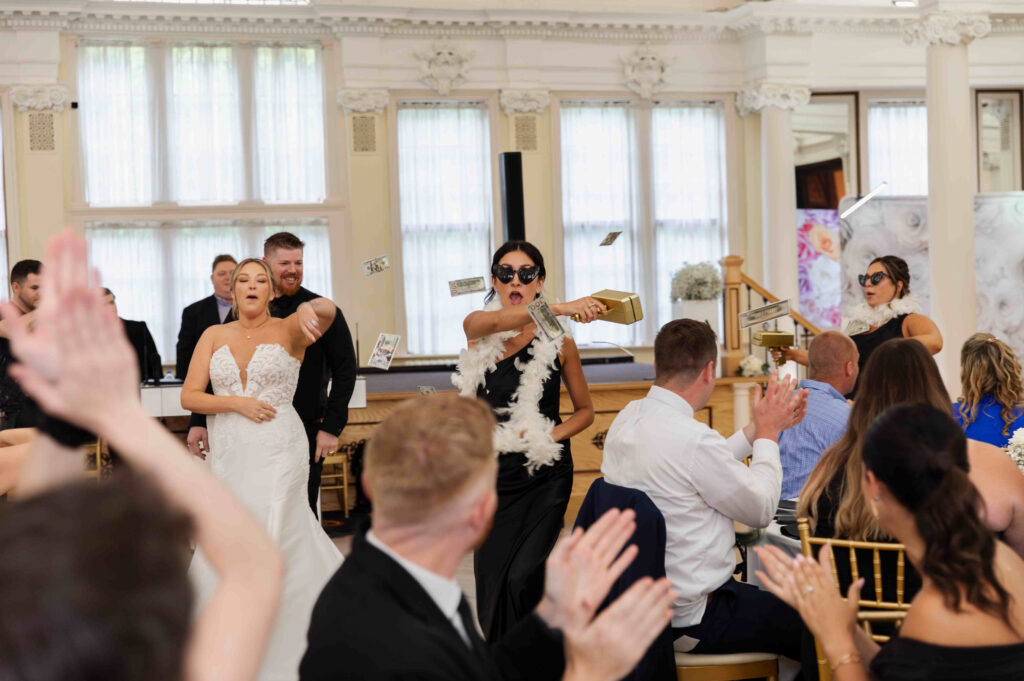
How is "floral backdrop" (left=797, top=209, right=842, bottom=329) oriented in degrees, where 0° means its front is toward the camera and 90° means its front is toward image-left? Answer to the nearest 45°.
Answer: approximately 0°

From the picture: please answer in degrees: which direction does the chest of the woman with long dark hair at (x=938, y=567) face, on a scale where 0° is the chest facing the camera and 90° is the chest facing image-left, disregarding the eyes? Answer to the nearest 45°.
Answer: approximately 135°

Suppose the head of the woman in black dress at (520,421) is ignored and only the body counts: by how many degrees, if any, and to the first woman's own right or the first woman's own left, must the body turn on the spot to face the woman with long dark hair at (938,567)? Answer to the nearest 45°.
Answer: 0° — they already face them

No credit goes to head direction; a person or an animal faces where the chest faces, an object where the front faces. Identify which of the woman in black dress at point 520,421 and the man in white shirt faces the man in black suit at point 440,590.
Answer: the woman in black dress

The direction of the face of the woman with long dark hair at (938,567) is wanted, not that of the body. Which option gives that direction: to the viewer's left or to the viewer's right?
to the viewer's left

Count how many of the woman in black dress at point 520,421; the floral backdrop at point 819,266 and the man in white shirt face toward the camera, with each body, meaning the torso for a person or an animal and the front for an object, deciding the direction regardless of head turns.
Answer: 2
